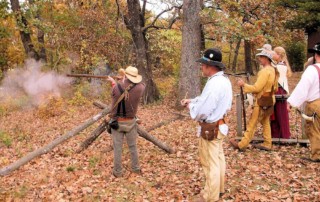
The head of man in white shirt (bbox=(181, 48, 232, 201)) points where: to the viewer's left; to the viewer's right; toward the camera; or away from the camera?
to the viewer's left

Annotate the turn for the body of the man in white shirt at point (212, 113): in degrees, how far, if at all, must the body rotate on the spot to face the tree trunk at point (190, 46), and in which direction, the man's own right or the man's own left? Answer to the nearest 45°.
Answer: approximately 90° to the man's own right

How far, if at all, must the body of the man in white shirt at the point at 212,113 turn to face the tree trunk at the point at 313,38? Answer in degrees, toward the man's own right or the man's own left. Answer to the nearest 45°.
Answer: approximately 90° to the man's own right

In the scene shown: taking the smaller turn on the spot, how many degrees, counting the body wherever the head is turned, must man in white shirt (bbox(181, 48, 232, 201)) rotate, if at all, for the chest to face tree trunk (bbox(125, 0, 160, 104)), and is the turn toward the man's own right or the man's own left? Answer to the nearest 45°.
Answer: approximately 90° to the man's own right

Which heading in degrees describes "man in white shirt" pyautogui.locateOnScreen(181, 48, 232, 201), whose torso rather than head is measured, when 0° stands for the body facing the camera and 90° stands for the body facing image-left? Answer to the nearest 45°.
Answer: approximately 90°

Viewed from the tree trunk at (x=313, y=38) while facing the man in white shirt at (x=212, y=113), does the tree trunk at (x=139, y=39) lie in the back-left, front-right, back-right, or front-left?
front-right

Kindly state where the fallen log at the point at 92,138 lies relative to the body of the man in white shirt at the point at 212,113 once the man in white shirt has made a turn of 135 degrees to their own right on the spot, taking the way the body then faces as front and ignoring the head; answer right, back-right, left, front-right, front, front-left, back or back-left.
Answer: left

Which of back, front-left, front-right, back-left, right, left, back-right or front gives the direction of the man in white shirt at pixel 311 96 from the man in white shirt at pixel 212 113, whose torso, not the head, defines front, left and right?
back-right

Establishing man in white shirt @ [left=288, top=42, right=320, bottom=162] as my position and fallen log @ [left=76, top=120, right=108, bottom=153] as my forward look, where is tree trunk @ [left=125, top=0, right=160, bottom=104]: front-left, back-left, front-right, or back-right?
front-right

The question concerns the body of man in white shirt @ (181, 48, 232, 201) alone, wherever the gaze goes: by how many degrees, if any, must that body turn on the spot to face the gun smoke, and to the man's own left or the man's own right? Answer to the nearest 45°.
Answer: approximately 45° to the man's own right
